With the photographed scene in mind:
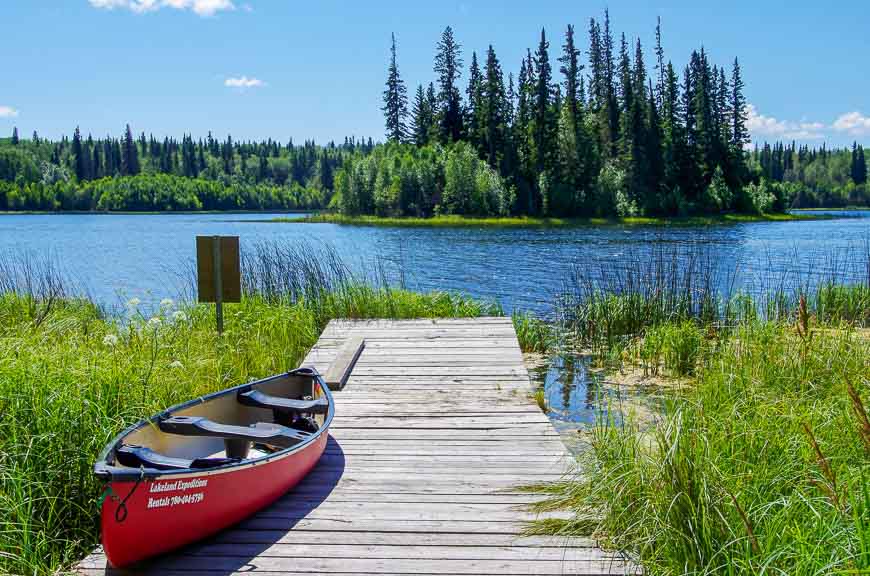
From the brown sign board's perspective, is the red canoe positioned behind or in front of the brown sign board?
behind

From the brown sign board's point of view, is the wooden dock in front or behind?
behind

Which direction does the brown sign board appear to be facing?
away from the camera
